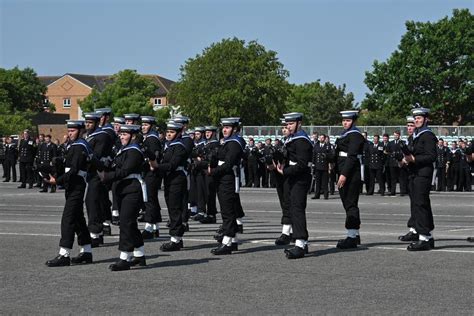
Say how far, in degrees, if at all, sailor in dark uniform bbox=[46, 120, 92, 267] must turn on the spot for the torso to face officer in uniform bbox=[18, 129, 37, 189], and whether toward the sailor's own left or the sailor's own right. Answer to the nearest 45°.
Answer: approximately 90° to the sailor's own right

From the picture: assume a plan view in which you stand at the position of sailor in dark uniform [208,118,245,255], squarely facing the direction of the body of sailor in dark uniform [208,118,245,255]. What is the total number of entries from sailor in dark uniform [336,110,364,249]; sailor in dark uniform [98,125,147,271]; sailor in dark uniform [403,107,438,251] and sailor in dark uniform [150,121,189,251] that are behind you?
2

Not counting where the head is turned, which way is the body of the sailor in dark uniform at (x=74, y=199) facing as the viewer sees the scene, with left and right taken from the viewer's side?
facing to the left of the viewer

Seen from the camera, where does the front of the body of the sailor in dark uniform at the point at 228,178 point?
to the viewer's left

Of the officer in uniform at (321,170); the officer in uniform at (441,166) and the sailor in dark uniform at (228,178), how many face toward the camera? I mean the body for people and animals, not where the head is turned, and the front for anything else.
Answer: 2

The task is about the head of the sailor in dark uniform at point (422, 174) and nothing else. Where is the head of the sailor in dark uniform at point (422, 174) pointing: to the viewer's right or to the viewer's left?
to the viewer's left

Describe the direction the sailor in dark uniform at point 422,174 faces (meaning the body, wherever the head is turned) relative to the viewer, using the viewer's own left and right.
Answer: facing to the left of the viewer

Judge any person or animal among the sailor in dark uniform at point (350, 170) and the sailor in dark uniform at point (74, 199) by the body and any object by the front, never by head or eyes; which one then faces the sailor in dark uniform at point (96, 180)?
the sailor in dark uniform at point (350, 170)

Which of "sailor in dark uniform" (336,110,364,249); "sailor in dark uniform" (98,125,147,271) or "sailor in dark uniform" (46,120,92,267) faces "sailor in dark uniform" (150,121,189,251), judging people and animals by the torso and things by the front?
"sailor in dark uniform" (336,110,364,249)
